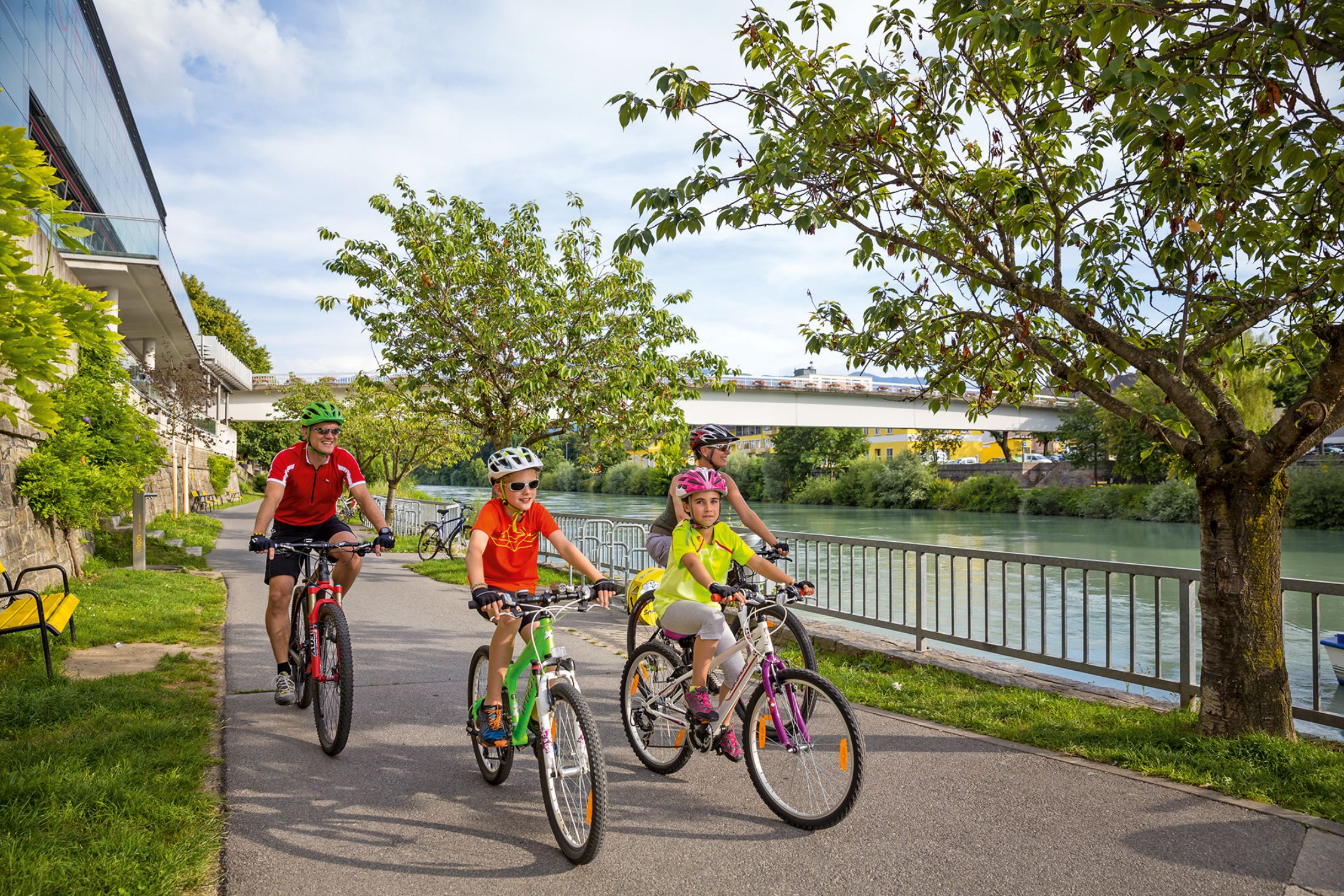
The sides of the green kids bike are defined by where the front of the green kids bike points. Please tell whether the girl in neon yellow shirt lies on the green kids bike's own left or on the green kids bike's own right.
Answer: on the green kids bike's own left

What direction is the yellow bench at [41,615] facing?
to the viewer's right

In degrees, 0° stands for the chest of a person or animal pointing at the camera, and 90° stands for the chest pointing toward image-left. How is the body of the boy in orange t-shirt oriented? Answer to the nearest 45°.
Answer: approximately 315°

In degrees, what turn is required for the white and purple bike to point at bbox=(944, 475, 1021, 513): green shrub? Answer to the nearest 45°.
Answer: approximately 135° to its left

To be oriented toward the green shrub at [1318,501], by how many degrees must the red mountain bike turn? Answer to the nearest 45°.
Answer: approximately 135° to its left

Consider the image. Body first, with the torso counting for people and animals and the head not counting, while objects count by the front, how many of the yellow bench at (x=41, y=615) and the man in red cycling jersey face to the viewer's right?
1

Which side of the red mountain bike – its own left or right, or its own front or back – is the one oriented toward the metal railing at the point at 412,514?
back

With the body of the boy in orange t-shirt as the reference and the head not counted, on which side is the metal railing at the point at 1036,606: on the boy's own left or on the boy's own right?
on the boy's own left

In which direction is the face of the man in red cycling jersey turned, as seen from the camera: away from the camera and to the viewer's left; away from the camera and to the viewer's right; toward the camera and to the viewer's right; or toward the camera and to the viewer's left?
toward the camera and to the viewer's right

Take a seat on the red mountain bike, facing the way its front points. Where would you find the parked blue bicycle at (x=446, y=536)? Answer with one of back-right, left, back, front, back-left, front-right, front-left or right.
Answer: back

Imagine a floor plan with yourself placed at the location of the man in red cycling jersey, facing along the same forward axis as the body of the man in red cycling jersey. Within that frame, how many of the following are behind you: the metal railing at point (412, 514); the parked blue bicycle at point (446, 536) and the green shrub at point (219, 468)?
3
